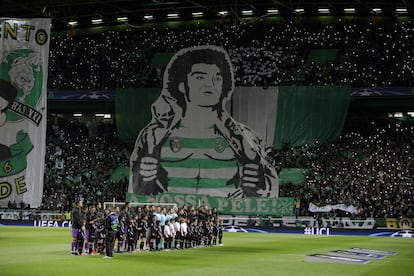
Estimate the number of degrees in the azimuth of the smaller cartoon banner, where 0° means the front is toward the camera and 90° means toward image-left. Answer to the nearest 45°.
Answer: approximately 0°

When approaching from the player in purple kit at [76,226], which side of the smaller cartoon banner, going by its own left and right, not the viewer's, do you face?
front
